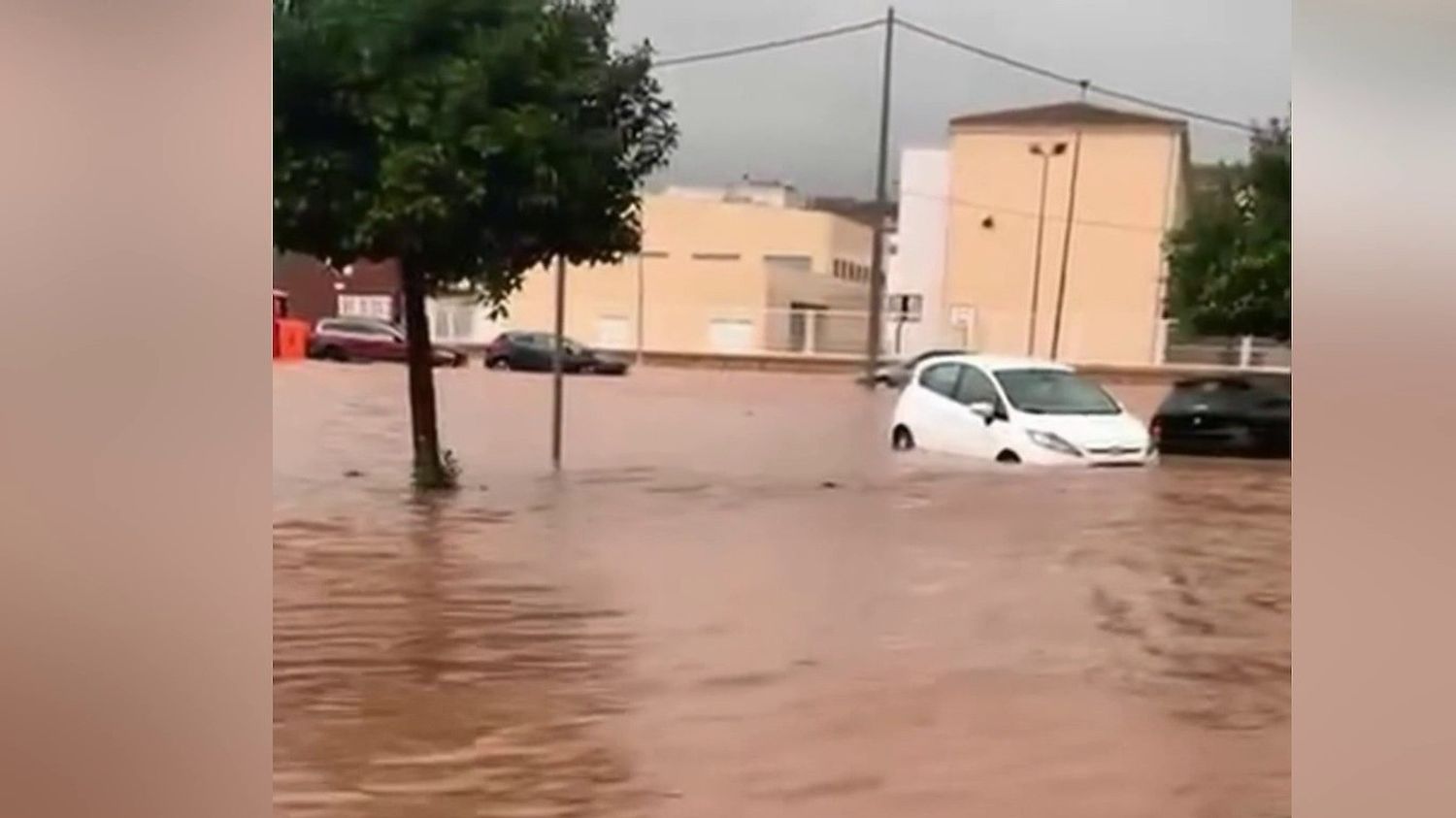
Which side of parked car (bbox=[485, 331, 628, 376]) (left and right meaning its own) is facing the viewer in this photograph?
right

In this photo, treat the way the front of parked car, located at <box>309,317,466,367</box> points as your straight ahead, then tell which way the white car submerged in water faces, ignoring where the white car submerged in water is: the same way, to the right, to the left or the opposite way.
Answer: to the right

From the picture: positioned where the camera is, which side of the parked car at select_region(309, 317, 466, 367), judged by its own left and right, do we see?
right

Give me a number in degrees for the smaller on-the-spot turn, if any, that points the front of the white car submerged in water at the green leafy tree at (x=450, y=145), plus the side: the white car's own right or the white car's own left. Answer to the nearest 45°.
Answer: approximately 135° to the white car's own right

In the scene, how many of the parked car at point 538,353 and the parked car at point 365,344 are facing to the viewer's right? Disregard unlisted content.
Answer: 2

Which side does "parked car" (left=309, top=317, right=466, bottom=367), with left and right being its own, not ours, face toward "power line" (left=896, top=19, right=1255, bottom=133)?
front

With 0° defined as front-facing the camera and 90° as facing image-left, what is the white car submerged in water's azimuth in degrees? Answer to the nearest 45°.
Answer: approximately 315°
